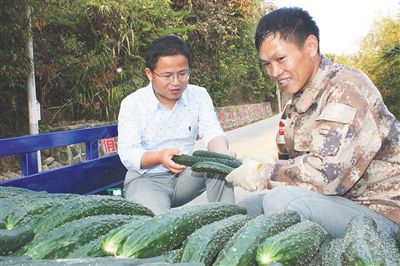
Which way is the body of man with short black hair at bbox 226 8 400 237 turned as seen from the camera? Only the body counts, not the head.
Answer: to the viewer's left

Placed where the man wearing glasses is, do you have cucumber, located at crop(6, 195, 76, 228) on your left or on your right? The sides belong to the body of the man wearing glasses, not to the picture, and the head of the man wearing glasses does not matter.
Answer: on your right

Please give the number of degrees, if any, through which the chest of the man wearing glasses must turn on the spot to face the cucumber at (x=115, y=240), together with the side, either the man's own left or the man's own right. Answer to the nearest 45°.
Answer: approximately 45° to the man's own right

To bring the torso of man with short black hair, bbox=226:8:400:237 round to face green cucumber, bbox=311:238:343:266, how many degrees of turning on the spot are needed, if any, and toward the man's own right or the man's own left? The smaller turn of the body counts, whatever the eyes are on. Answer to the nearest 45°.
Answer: approximately 90° to the man's own left

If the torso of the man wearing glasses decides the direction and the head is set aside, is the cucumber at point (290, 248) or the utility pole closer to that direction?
the cucumber

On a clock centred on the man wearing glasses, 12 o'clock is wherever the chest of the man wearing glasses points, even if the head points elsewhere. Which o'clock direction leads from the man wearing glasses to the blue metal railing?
The blue metal railing is roughly at 4 o'clock from the man wearing glasses.

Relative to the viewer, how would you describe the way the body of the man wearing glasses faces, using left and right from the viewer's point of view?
facing the viewer and to the right of the viewer

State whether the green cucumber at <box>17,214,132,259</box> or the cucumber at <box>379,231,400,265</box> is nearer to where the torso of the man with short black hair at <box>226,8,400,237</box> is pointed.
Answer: the green cucumber

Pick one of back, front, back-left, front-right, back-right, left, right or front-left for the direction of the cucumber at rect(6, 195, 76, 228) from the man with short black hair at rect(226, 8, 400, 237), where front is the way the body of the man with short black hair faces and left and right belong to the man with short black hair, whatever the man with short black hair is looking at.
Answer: front-left

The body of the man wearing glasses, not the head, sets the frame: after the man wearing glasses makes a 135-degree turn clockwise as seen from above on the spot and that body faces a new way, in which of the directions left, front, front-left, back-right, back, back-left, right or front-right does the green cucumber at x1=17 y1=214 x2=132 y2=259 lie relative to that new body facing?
left

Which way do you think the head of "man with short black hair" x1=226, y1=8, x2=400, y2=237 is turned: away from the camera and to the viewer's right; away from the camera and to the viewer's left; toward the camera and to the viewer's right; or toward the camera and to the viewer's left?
toward the camera and to the viewer's left

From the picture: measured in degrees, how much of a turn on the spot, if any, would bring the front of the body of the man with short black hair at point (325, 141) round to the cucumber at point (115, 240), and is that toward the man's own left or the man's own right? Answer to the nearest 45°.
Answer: approximately 45° to the man's own left

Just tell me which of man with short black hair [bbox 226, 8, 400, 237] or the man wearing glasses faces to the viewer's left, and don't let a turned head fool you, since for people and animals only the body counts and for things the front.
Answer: the man with short black hair
